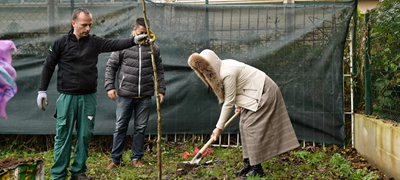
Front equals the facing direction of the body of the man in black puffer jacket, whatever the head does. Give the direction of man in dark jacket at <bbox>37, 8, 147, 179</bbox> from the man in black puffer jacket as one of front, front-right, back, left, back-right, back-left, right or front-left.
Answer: front-right

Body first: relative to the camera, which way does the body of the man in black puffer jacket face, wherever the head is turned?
toward the camera

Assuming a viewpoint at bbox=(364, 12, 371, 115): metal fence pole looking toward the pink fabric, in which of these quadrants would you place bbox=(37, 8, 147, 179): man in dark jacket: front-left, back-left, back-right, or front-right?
front-right

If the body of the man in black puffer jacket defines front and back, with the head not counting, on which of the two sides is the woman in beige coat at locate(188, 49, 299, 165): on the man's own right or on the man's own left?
on the man's own left

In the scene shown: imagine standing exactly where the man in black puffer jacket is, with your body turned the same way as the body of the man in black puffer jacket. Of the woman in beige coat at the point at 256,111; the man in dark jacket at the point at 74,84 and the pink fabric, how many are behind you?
0

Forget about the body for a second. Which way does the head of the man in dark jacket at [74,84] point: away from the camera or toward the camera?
toward the camera

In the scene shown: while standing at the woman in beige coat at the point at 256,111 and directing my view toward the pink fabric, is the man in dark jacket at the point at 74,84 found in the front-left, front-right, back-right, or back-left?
front-right

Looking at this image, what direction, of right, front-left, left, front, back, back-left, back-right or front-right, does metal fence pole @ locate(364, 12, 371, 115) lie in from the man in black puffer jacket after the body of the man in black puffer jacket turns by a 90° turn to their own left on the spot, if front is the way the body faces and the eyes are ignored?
front
